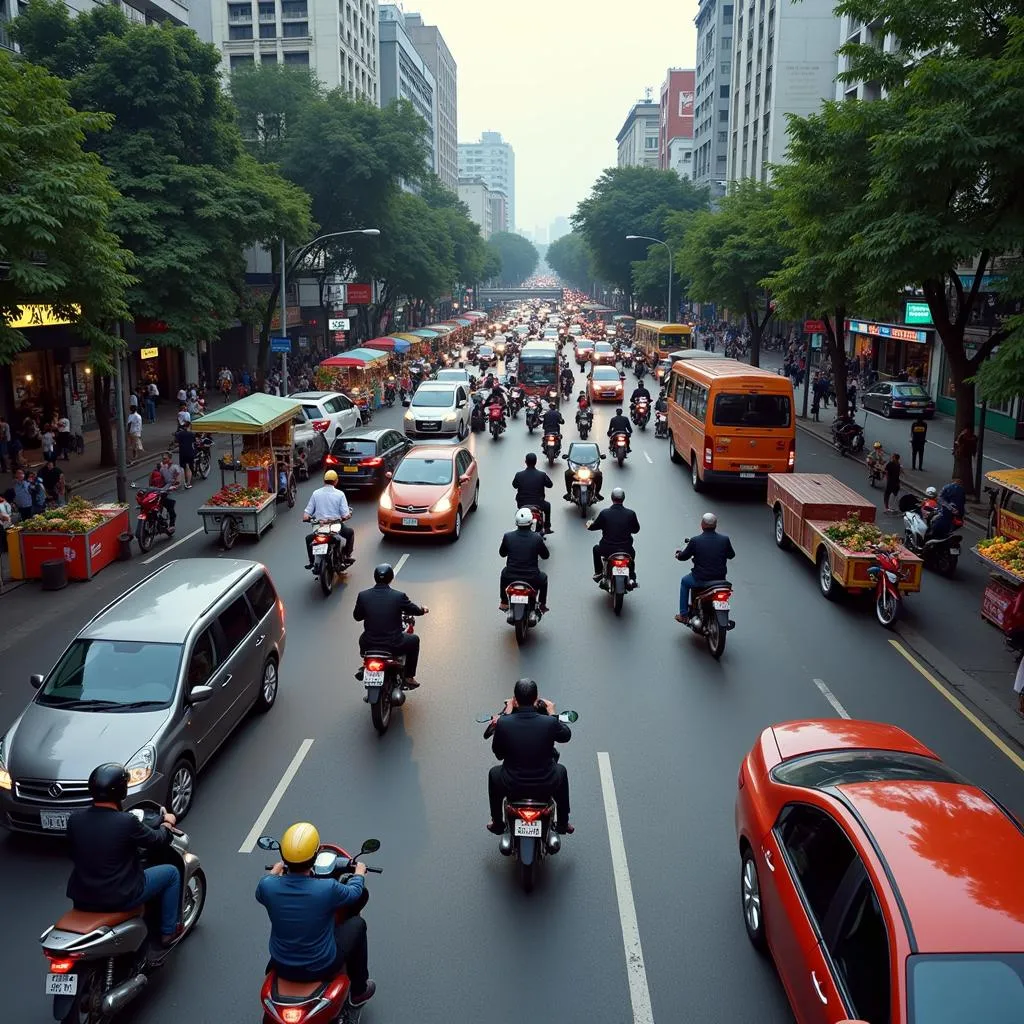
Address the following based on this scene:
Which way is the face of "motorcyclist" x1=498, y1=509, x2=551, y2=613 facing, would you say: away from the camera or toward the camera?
away from the camera

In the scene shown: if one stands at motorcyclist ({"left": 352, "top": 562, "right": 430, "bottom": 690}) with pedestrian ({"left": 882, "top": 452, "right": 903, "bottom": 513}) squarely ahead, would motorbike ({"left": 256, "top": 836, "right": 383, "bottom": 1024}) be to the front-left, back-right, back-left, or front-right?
back-right

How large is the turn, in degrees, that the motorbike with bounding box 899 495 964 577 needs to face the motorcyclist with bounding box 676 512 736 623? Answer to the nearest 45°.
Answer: approximately 90° to its left

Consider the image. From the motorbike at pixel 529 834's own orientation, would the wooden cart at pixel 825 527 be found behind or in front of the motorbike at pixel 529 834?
in front

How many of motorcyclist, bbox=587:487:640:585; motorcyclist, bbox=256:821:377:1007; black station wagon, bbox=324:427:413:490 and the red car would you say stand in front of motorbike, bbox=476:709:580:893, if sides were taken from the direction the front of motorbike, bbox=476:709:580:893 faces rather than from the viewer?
2

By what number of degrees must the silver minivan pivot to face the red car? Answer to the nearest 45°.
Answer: approximately 90° to its left

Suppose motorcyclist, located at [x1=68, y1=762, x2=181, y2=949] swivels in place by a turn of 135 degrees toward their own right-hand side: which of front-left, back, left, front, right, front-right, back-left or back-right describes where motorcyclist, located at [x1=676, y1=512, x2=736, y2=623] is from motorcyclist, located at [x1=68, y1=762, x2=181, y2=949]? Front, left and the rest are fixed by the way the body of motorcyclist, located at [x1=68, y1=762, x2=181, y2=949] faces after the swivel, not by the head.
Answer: back-left

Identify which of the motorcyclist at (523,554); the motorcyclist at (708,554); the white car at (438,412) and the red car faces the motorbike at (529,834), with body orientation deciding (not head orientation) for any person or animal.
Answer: the white car

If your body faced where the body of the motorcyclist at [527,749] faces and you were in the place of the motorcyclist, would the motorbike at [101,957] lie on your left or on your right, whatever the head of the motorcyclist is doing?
on your left

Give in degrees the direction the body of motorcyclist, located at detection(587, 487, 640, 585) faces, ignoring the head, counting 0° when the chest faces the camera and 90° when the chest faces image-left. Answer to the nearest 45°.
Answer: approximately 180°

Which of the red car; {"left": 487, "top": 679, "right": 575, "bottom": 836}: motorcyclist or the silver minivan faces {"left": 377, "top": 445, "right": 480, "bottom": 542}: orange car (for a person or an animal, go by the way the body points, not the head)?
the motorcyclist

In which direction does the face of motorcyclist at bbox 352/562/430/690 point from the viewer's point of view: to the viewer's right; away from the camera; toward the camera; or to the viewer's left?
away from the camera

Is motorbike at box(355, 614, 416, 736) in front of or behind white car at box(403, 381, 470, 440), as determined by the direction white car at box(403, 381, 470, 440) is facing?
in front

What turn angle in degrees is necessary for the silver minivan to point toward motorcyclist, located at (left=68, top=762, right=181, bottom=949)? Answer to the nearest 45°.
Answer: approximately 45° to its left

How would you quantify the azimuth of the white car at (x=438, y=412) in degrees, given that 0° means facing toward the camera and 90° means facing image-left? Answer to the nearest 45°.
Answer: approximately 0°

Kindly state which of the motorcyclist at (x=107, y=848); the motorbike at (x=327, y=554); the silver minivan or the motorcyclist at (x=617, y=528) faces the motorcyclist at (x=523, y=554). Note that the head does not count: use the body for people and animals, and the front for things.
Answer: the motorcyclist at (x=107, y=848)
